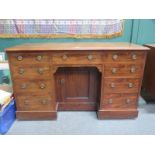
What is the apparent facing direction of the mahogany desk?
toward the camera
